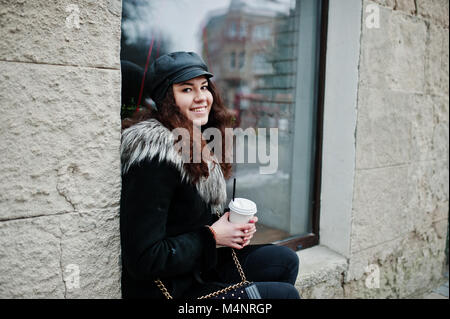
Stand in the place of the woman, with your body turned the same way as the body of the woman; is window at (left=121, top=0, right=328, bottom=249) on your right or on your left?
on your left

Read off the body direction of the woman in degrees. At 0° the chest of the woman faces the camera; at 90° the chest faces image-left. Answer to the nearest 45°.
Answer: approximately 270°
